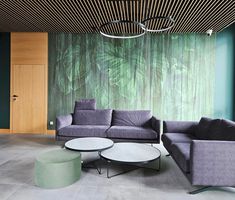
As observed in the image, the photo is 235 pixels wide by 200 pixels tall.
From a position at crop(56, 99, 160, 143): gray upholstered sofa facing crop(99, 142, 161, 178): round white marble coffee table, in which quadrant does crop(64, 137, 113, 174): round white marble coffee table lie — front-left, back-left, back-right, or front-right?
front-right

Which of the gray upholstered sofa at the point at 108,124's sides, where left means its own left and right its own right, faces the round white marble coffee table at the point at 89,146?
front

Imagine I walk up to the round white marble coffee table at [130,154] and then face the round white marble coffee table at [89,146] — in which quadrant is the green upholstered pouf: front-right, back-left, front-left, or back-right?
front-left

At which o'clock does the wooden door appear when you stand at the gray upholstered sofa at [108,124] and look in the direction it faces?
The wooden door is roughly at 4 o'clock from the gray upholstered sofa.

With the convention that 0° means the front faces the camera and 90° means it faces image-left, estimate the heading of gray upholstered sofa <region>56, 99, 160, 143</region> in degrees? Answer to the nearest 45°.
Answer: approximately 0°

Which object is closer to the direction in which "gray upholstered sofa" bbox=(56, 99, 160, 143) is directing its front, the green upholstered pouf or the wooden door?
the green upholstered pouf

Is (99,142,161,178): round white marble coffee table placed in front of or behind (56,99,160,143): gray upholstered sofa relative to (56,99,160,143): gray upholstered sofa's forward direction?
in front

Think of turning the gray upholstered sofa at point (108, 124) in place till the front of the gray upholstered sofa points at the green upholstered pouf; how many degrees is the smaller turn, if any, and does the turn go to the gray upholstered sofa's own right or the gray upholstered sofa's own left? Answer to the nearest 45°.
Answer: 0° — it already faces it
